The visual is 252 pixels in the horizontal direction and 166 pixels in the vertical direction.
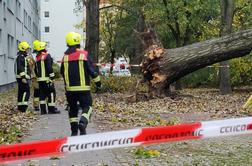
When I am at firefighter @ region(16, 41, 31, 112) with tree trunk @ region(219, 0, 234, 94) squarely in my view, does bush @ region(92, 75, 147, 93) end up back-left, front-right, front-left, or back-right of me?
front-left

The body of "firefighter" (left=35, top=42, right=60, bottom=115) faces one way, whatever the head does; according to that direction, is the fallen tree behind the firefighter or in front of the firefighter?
in front

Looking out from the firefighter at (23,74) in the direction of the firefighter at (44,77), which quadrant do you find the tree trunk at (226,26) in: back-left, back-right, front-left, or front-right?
front-left

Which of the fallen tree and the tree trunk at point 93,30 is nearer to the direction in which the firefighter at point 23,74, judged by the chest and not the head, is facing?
the fallen tree

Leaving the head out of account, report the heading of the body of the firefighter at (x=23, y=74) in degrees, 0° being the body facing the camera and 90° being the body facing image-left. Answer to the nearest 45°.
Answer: approximately 270°

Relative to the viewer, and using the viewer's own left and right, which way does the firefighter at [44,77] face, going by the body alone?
facing away from the viewer and to the right of the viewer

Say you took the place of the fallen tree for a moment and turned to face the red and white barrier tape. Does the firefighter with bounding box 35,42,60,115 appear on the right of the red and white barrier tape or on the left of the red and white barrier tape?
right

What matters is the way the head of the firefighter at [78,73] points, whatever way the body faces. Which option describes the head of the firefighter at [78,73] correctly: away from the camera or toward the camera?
away from the camera

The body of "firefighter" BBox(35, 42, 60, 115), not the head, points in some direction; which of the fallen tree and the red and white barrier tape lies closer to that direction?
the fallen tree
